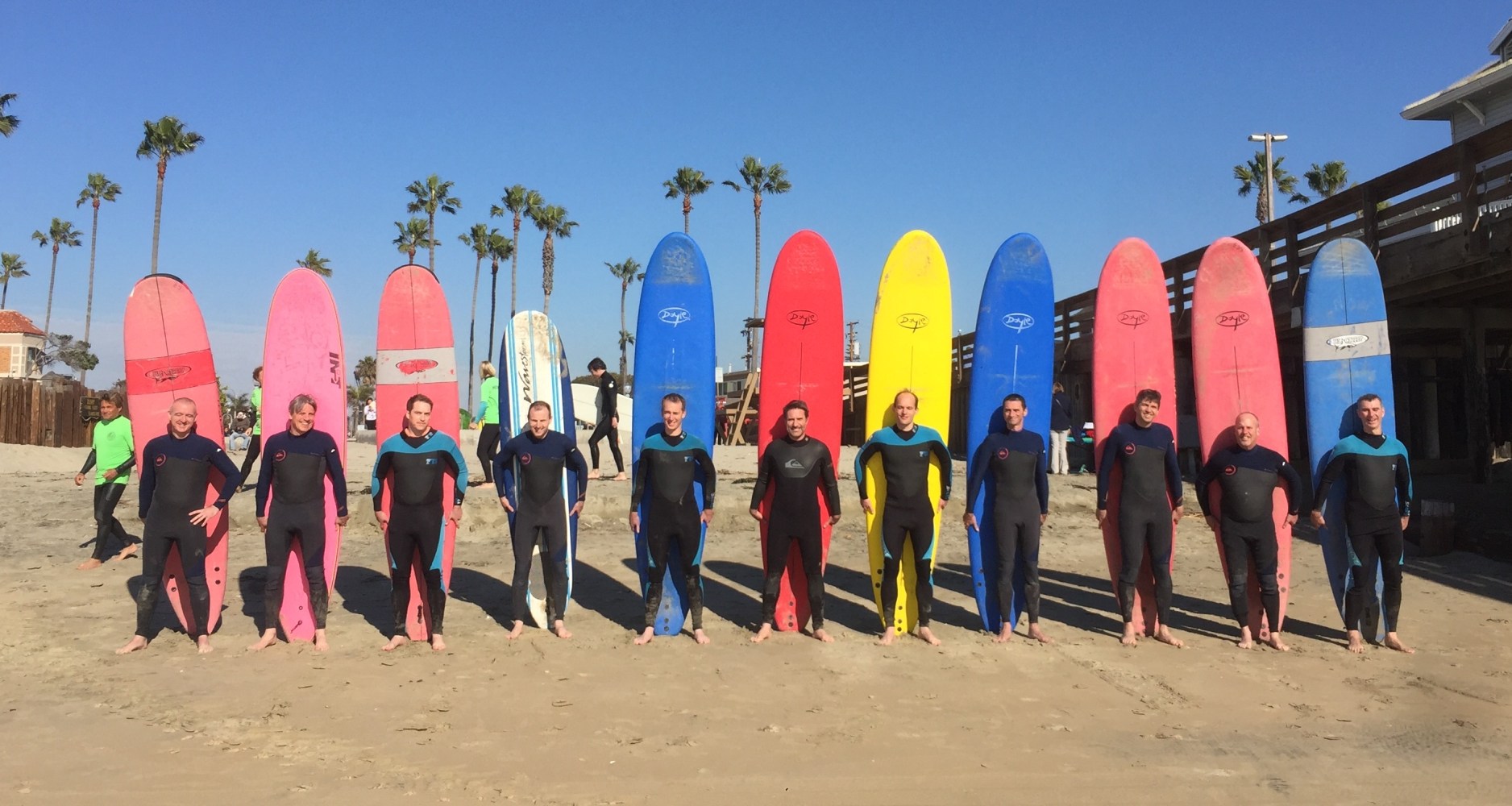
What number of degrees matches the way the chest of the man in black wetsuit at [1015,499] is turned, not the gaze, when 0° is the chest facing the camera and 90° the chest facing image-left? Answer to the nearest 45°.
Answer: approximately 0°

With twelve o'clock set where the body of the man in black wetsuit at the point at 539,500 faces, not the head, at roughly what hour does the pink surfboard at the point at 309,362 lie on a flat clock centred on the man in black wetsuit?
The pink surfboard is roughly at 4 o'clock from the man in black wetsuit.

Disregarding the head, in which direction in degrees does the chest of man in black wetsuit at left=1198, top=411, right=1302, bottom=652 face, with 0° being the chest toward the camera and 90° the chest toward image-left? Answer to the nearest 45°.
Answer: approximately 0°

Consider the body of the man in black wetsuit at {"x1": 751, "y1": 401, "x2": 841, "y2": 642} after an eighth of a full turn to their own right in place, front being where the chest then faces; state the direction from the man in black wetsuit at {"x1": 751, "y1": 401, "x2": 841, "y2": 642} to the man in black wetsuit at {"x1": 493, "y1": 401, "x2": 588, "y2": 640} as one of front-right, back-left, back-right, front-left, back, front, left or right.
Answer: front-right

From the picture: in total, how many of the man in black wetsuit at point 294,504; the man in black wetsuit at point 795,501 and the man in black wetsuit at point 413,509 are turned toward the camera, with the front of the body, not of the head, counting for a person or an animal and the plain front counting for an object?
3

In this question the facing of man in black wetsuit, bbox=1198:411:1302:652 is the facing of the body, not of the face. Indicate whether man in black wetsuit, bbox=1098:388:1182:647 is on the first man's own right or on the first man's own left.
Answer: on the first man's own right
